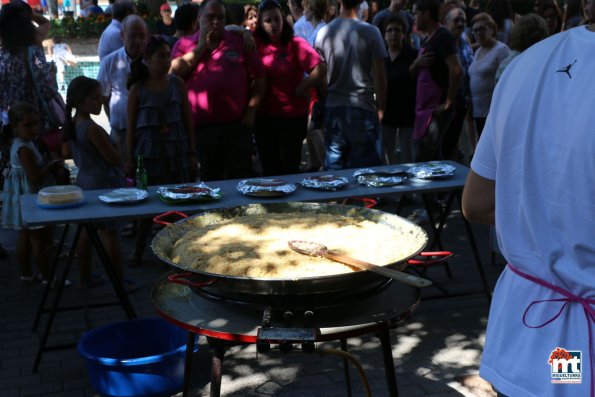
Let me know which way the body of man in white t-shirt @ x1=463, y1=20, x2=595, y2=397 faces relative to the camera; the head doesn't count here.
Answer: away from the camera

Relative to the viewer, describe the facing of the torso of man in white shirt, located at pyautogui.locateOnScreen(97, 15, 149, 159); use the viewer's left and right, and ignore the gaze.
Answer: facing the viewer and to the right of the viewer

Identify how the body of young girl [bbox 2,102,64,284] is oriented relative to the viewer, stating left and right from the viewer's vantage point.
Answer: facing to the right of the viewer

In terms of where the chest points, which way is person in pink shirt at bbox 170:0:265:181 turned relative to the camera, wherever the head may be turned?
toward the camera

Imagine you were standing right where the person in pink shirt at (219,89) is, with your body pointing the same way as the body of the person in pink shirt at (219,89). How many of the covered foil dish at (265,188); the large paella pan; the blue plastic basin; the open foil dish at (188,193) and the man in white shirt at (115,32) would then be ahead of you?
4

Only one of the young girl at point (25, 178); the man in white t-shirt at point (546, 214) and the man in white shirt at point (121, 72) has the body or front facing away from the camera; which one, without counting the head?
the man in white t-shirt

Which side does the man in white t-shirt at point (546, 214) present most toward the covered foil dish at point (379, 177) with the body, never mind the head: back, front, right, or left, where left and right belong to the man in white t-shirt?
front

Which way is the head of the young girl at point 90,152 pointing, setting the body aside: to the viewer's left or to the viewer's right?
to the viewer's right

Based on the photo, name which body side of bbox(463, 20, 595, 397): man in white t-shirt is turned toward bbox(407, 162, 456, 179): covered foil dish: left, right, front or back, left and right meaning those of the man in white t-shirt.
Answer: front
